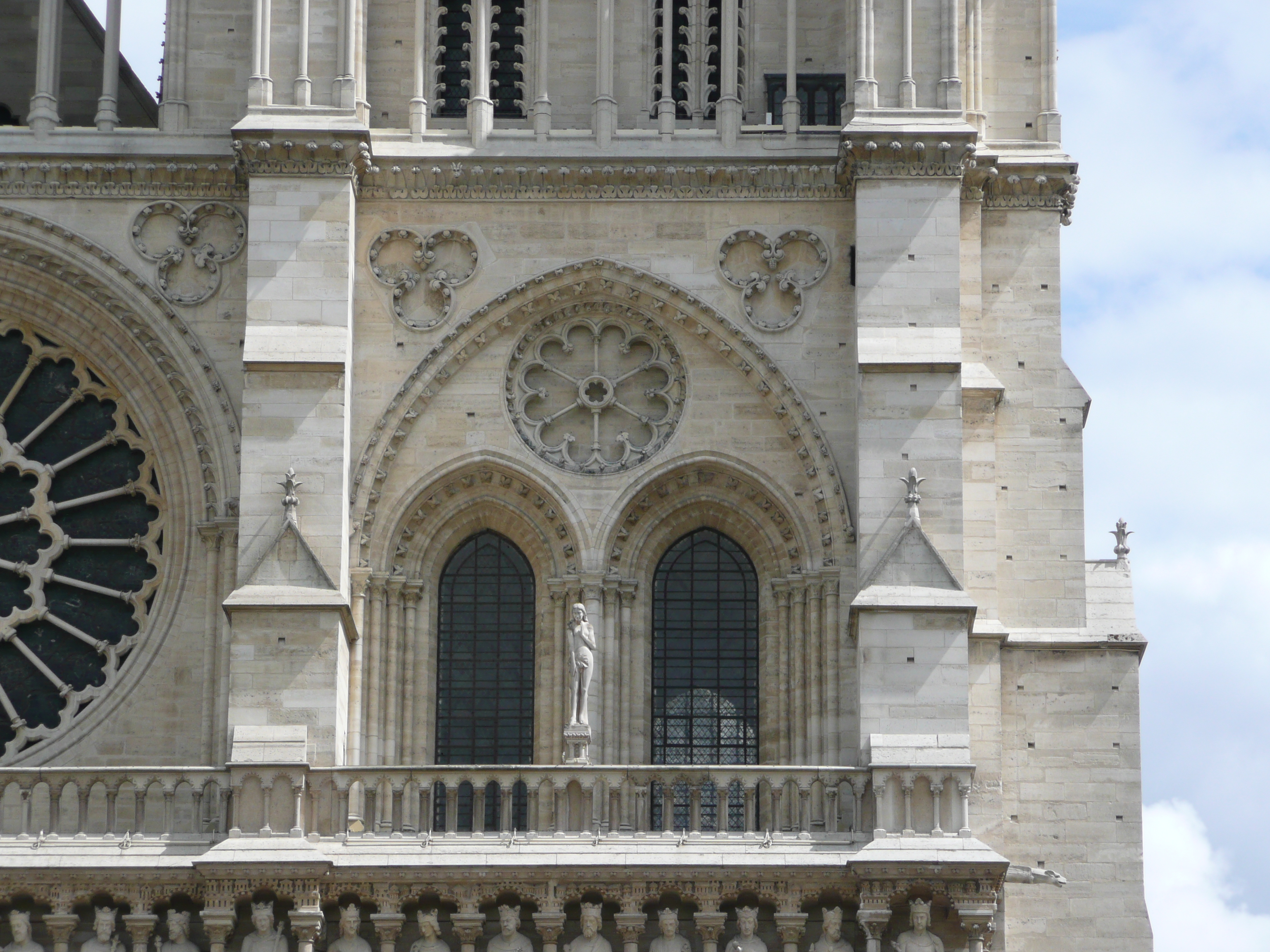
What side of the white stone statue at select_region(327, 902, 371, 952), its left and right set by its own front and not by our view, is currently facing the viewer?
front

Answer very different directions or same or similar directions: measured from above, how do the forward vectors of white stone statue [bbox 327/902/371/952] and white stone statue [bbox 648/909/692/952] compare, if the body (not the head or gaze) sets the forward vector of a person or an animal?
same or similar directions

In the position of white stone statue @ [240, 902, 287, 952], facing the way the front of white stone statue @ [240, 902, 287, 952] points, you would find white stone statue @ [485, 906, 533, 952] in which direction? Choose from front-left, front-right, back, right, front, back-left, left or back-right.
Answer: left

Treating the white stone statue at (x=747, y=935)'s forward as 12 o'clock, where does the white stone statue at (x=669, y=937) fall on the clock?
the white stone statue at (x=669, y=937) is roughly at 3 o'clock from the white stone statue at (x=747, y=935).

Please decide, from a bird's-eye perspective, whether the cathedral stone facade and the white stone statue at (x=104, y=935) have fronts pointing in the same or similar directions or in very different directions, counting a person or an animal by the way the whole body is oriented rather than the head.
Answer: same or similar directions

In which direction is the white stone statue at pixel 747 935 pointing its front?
toward the camera

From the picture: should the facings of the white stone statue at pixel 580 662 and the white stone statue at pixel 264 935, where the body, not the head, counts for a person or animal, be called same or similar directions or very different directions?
same or similar directions

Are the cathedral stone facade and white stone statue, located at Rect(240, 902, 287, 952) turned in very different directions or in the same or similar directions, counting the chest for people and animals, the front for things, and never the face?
same or similar directions

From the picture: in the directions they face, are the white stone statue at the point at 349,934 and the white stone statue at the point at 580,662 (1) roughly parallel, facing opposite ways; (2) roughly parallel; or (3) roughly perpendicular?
roughly parallel

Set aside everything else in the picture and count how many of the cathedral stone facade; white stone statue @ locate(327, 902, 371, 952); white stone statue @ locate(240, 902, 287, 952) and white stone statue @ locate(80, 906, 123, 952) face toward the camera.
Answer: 4

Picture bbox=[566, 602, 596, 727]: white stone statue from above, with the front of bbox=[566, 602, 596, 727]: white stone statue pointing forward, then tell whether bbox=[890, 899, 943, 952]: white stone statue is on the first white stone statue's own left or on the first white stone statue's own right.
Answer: on the first white stone statue's own left

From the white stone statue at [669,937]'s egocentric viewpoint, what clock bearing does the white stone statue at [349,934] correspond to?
the white stone statue at [349,934] is roughly at 3 o'clock from the white stone statue at [669,937].

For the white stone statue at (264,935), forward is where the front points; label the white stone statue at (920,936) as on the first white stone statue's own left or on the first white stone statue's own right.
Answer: on the first white stone statue's own left
